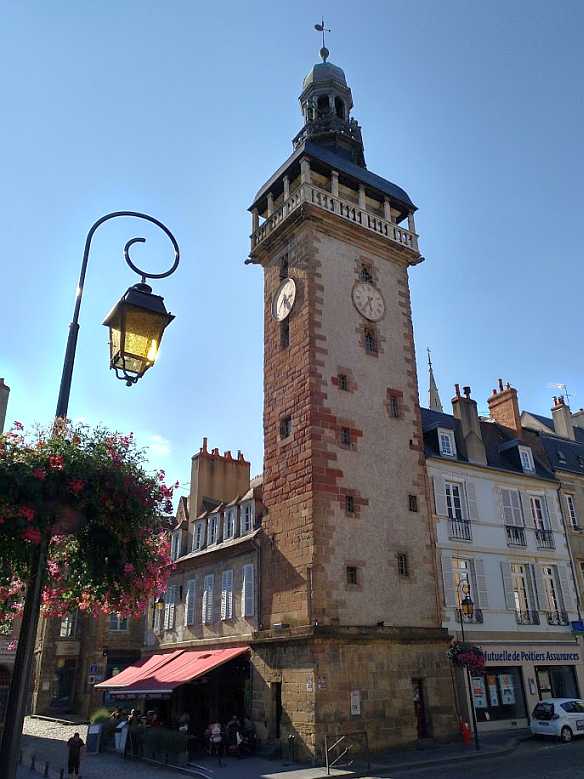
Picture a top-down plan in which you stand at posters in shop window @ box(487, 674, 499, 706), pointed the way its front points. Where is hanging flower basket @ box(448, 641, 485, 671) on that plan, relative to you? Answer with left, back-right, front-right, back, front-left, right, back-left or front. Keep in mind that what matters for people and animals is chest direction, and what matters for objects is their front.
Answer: front-right

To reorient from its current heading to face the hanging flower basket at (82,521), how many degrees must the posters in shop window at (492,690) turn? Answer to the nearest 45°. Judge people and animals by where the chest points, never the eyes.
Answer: approximately 45° to its right

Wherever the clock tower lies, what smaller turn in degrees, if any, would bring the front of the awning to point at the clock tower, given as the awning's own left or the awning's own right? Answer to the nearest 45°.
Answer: approximately 90° to the awning's own left

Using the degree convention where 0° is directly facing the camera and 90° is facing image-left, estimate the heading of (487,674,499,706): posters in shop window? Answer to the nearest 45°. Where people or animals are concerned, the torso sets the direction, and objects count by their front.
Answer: approximately 315°

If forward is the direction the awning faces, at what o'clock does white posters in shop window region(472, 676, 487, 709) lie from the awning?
The white posters in shop window is roughly at 8 o'clock from the awning.

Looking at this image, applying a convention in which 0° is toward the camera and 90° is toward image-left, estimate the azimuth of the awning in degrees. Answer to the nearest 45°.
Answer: approximately 45°

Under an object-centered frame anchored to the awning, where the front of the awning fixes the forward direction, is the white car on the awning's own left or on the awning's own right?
on the awning's own left

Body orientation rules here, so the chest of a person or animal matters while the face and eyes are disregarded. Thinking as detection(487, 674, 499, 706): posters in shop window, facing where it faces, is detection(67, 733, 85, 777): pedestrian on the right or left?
on its right

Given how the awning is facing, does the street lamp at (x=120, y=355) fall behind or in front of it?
in front
